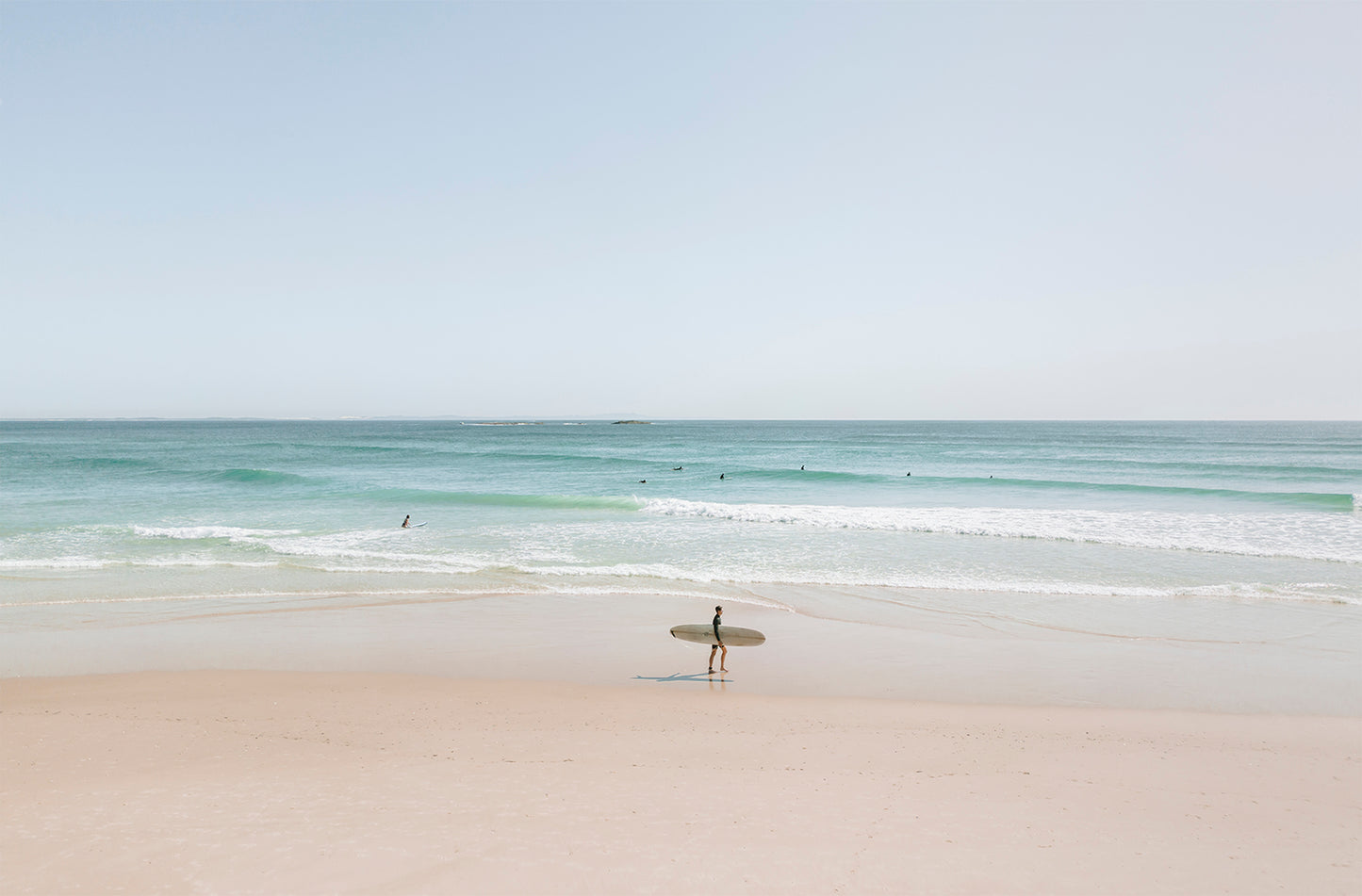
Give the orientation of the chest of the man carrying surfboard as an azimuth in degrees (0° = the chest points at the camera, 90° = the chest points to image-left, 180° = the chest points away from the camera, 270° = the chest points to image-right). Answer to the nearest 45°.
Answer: approximately 270°
